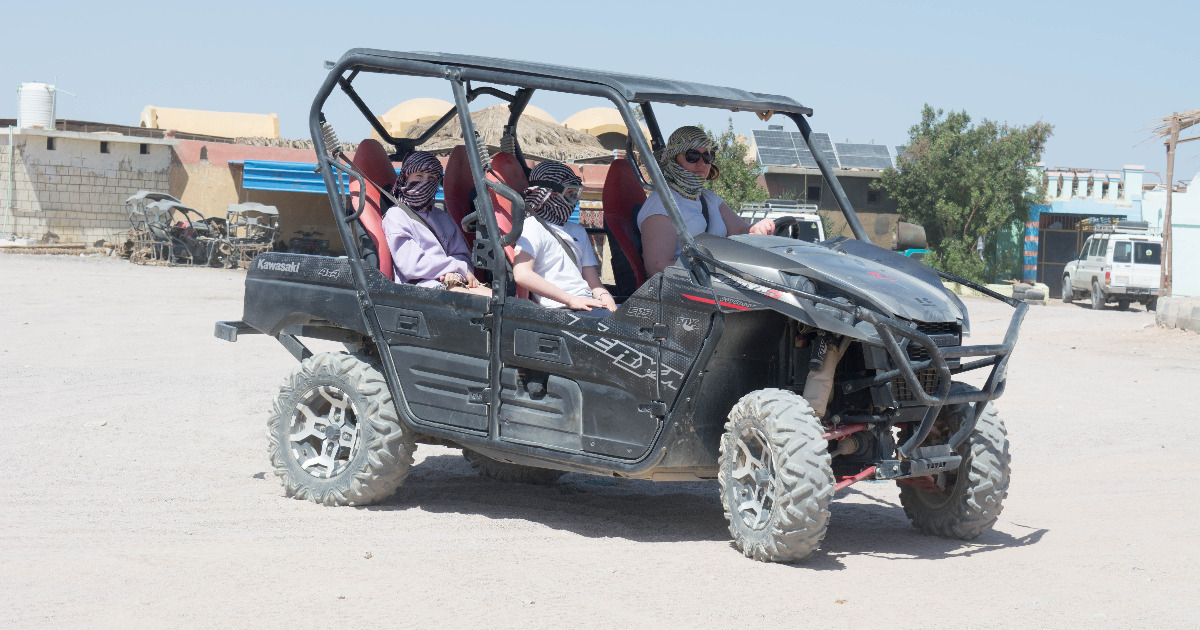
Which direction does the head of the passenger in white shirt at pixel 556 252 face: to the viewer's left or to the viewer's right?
to the viewer's right

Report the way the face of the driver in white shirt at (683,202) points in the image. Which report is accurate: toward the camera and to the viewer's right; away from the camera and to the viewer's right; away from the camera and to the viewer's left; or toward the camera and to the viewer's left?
toward the camera and to the viewer's right

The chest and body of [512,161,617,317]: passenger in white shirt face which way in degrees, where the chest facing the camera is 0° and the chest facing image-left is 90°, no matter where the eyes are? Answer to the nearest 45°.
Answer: approximately 315°

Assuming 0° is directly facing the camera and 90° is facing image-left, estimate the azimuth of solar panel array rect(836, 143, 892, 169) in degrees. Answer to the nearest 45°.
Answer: approximately 0°

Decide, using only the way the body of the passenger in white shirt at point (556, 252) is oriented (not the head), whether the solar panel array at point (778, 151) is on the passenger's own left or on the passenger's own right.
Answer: on the passenger's own left
